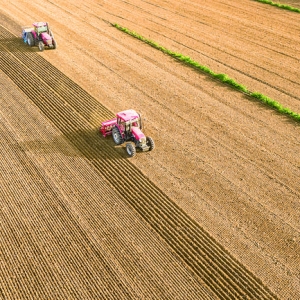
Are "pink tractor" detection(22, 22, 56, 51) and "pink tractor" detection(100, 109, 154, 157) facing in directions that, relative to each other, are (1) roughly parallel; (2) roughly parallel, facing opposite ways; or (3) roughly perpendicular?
roughly parallel
